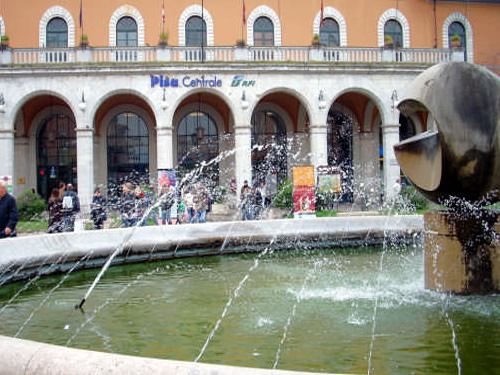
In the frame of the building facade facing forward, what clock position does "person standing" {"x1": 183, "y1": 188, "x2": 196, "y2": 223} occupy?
The person standing is roughly at 12 o'clock from the building facade.

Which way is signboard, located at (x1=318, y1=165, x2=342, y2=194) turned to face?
toward the camera

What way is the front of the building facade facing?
toward the camera

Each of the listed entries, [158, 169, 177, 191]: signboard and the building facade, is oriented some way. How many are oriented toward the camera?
2

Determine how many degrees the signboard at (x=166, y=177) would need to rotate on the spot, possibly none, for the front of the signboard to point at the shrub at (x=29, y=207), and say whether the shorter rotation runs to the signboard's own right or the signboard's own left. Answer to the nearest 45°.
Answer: approximately 90° to the signboard's own right

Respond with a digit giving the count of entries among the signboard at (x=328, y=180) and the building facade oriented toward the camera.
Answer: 2

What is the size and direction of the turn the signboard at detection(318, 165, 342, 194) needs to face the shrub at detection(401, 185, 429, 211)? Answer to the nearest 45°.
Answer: approximately 135° to its left

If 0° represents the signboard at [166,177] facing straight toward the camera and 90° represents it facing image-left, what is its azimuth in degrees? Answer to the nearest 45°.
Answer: approximately 0°

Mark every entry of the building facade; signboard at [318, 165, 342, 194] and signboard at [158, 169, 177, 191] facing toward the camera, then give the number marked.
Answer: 3

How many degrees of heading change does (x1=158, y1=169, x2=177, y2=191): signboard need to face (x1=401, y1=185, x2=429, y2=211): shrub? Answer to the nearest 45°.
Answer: approximately 90° to its left
